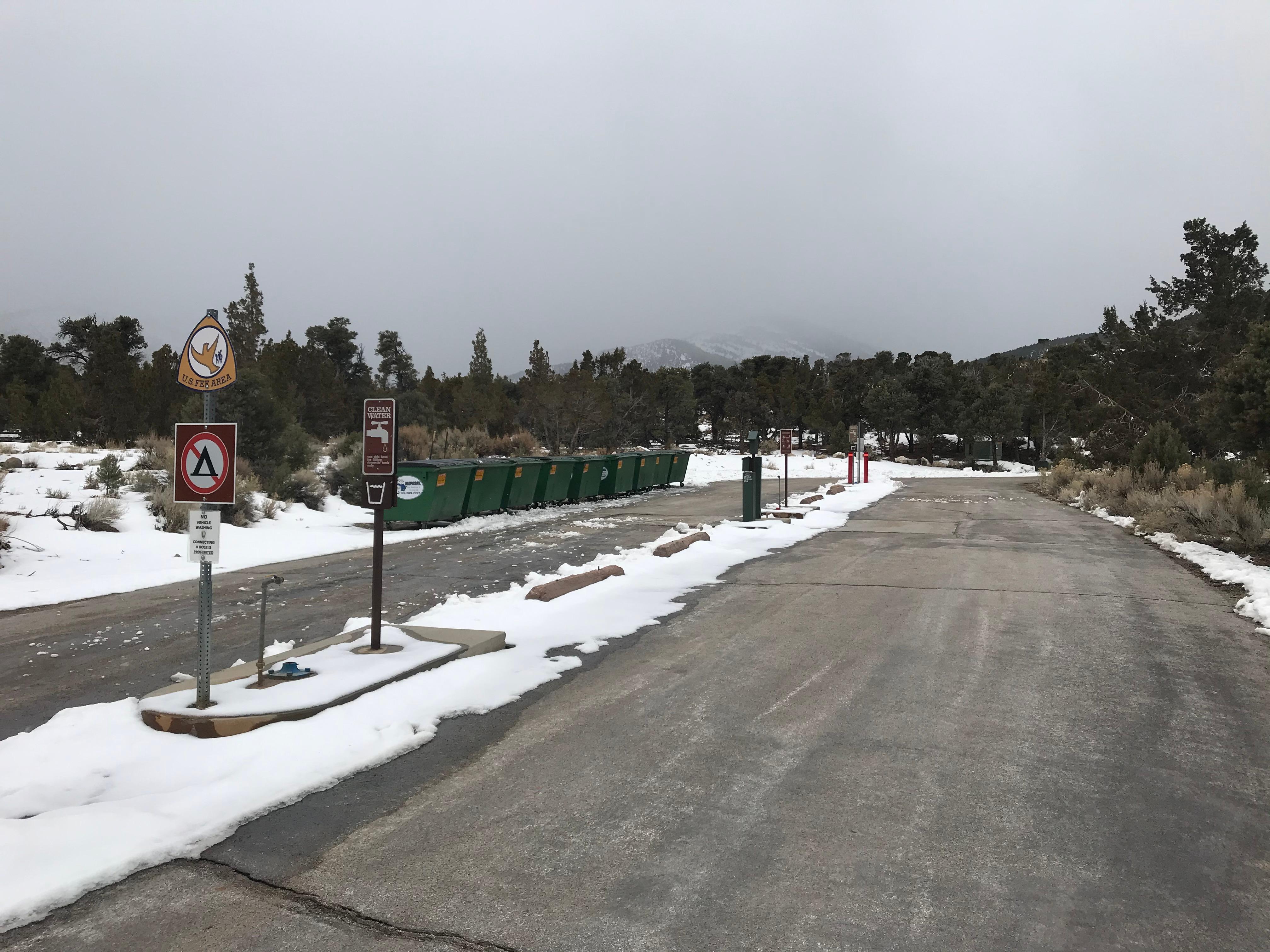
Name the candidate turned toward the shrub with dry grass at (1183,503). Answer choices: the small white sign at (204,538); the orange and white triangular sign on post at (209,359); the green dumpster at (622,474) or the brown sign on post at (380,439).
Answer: the green dumpster

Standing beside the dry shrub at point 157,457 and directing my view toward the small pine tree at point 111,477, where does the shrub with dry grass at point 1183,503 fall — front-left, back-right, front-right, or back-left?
front-left

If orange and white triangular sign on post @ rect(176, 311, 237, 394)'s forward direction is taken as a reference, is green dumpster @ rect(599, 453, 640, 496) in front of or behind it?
behind

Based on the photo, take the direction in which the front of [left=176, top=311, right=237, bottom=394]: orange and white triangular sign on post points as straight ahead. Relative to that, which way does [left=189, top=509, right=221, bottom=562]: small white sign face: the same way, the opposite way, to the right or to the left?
the same way

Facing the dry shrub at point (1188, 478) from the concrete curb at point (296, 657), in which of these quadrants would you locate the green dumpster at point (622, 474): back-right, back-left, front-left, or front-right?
front-left

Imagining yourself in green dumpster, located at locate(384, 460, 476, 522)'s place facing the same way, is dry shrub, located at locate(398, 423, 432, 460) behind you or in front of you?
behind

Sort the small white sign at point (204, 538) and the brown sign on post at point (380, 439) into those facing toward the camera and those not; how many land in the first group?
2

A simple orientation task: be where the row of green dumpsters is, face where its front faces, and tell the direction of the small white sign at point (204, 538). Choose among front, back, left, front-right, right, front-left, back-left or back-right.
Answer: front-right

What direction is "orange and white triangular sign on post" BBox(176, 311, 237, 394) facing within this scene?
toward the camera

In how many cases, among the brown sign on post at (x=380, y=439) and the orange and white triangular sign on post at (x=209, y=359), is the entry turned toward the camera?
2

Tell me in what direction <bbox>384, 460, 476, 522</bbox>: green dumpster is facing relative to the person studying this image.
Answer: facing the viewer and to the right of the viewer

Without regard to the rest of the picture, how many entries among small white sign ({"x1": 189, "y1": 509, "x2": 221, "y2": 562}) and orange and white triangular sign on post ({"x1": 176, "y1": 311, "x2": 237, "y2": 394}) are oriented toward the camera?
2

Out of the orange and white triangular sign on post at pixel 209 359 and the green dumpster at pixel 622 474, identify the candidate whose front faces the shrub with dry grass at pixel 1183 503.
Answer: the green dumpster

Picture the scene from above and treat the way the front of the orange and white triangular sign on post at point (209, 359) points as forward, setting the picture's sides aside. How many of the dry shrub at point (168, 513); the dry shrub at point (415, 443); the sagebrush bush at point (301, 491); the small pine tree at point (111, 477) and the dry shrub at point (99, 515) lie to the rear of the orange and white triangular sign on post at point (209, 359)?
5

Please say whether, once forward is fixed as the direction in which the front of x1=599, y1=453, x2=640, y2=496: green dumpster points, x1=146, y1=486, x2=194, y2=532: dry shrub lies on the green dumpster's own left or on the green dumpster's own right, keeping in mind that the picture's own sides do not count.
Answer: on the green dumpster's own right

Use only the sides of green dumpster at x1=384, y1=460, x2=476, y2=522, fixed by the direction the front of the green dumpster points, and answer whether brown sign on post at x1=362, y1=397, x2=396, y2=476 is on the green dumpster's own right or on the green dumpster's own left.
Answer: on the green dumpster's own right

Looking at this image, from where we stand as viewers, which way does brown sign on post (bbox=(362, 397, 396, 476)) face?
facing the viewer
